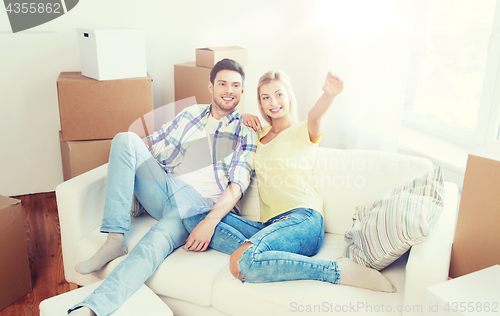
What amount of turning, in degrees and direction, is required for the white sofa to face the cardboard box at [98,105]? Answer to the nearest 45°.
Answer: approximately 135° to its right

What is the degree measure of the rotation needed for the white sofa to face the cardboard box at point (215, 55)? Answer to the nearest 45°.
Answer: approximately 135° to its right

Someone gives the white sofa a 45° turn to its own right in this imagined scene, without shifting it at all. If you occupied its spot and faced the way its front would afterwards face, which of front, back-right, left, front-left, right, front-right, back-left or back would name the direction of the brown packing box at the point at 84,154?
right

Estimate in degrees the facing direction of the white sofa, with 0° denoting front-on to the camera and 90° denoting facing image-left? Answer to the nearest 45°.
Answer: approximately 0°

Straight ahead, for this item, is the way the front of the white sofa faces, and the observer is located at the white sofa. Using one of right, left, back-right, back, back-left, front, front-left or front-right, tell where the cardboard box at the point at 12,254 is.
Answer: right

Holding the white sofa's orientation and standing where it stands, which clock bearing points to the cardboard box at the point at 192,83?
The cardboard box is roughly at 5 o'clock from the white sofa.

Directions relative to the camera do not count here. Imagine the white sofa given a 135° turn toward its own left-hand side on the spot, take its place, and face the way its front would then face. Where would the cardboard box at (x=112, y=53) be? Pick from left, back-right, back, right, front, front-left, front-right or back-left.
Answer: left
